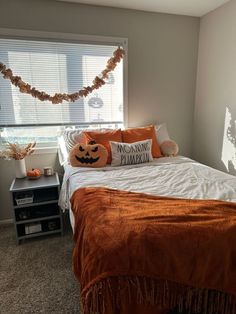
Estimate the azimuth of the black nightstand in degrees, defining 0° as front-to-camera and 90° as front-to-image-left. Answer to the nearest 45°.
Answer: approximately 0°

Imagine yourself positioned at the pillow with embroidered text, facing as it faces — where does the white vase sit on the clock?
The white vase is roughly at 3 o'clock from the pillow with embroidered text.

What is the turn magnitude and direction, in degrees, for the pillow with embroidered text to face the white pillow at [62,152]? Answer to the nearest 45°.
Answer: approximately 90° to its right

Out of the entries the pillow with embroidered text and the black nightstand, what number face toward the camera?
2

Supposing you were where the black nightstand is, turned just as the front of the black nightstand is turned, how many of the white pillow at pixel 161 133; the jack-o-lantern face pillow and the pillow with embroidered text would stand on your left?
3

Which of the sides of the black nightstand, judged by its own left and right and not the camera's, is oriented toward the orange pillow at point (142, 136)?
left

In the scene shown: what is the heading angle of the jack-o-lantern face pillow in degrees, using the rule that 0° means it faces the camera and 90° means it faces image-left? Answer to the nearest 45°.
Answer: approximately 0°
